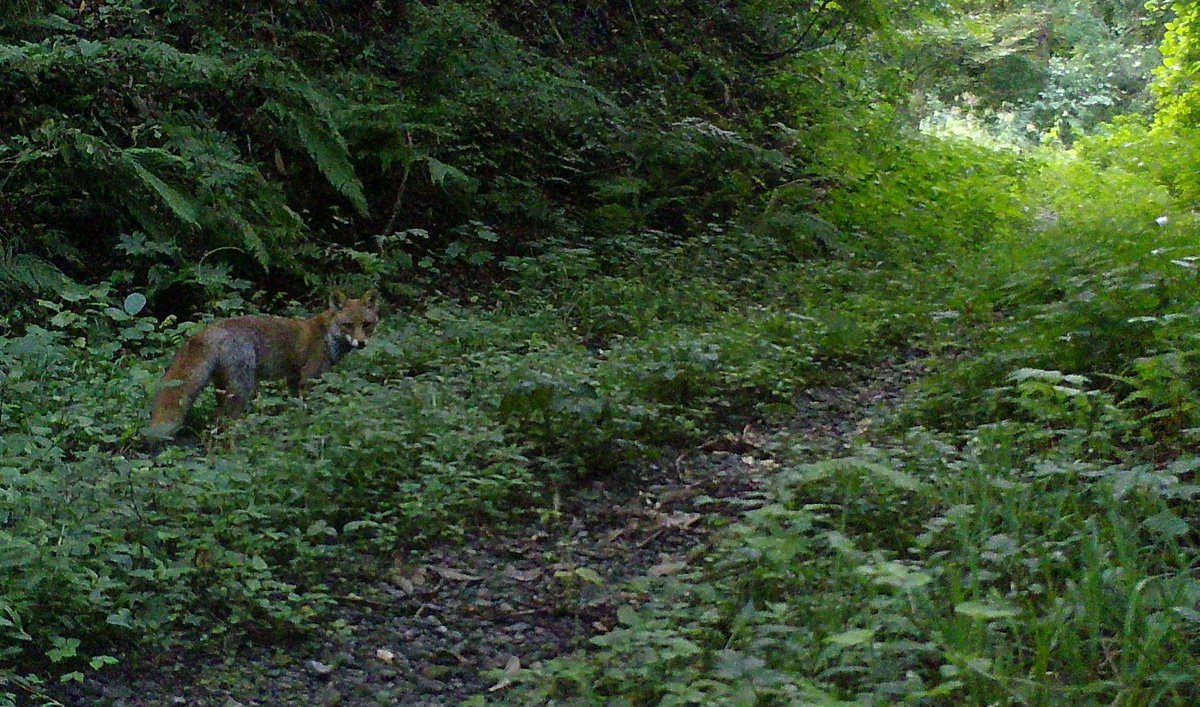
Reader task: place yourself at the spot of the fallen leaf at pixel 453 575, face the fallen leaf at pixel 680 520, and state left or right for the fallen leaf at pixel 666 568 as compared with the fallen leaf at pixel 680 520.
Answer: right

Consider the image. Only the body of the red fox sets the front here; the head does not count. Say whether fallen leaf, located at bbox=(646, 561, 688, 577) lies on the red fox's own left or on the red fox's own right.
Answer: on the red fox's own right

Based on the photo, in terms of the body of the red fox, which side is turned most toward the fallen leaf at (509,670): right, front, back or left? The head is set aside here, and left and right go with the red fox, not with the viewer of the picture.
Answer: right

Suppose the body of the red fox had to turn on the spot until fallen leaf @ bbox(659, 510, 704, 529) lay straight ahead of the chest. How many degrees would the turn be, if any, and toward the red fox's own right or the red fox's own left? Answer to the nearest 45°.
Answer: approximately 45° to the red fox's own right

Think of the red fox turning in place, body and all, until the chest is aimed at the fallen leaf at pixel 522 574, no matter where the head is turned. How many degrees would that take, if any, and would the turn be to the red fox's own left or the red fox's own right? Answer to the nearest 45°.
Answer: approximately 45° to the red fox's own right

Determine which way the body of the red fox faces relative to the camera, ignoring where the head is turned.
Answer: to the viewer's right
